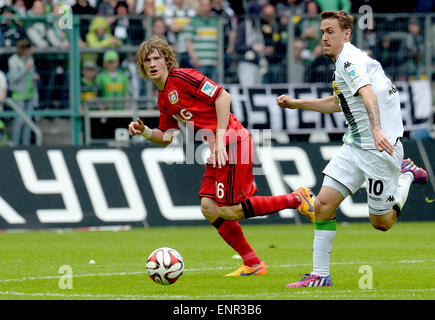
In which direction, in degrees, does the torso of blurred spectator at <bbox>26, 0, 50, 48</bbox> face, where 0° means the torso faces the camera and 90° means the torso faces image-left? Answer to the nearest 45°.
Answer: approximately 0°

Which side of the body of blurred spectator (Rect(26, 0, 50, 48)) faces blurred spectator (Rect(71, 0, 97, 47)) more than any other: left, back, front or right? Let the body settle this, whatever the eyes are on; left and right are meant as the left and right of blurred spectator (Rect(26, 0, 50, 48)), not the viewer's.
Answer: left

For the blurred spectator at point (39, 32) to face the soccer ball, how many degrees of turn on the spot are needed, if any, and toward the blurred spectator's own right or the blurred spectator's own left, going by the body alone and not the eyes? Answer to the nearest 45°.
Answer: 0° — they already face it

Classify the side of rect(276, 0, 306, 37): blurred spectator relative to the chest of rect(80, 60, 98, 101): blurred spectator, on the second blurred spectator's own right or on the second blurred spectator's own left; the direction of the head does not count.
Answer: on the second blurred spectator's own left

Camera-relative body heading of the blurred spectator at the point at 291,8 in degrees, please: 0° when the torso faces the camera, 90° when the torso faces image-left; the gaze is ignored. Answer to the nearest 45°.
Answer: approximately 0°

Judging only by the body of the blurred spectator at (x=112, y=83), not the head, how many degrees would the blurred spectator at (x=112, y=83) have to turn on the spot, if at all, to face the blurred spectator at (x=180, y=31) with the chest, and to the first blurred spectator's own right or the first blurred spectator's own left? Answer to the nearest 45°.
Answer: approximately 90° to the first blurred spectator's own left

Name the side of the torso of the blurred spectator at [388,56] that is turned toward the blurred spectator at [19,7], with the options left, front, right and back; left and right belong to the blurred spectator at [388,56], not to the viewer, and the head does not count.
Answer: right
